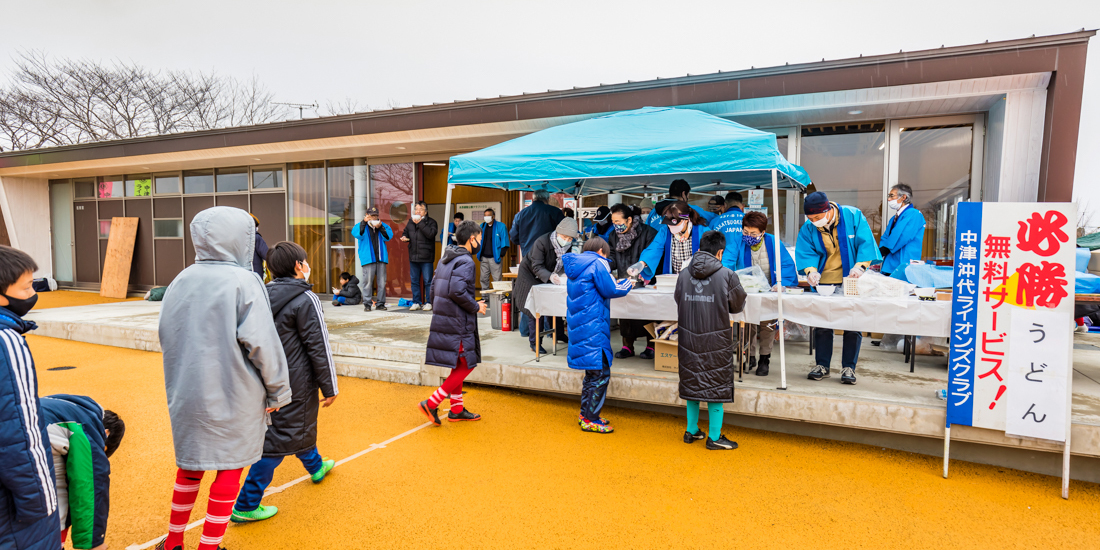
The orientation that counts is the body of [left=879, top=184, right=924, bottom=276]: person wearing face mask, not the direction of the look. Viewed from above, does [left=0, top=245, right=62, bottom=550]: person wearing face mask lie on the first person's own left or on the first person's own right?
on the first person's own left

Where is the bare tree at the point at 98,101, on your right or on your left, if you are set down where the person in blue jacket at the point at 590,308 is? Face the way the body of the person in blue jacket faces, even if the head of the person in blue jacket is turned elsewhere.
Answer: on your left

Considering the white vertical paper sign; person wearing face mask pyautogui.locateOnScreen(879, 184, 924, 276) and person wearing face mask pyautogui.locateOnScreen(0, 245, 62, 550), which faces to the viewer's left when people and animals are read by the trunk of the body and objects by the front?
person wearing face mask pyautogui.locateOnScreen(879, 184, 924, 276)

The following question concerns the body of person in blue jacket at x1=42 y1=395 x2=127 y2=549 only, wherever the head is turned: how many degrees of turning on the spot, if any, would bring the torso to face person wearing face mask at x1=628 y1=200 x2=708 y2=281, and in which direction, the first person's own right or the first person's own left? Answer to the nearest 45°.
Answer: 0° — they already face them

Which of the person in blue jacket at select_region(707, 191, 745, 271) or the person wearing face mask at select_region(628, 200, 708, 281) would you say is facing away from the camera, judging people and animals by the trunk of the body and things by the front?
the person in blue jacket

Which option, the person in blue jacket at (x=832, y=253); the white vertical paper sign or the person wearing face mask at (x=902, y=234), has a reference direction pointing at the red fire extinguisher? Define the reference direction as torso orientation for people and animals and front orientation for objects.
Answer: the person wearing face mask

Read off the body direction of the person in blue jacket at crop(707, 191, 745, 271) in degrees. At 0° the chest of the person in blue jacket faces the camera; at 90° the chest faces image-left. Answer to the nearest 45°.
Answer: approximately 180°

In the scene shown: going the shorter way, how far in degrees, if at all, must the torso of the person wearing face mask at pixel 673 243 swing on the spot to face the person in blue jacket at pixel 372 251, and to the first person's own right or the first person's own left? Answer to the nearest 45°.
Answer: approximately 90° to the first person's own right

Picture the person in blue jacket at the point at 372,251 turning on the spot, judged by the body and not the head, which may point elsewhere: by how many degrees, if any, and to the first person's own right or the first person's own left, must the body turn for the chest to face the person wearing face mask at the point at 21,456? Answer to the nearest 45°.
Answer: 0° — they already face them

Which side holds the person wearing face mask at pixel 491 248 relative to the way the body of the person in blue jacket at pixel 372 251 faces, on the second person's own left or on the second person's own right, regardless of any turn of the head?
on the second person's own left

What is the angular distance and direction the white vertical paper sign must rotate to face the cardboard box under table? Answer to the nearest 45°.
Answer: approximately 90° to its right
